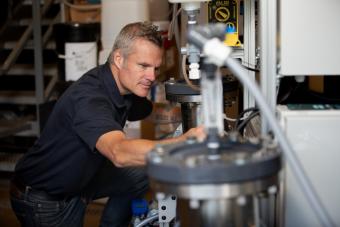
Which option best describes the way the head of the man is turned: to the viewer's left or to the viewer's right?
to the viewer's right

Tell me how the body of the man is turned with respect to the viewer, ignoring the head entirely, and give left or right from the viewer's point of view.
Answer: facing to the right of the viewer
